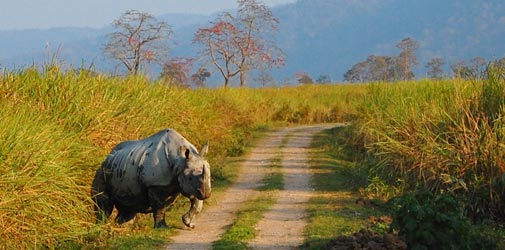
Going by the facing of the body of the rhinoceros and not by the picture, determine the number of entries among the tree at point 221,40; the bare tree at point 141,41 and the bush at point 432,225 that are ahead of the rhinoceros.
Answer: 1

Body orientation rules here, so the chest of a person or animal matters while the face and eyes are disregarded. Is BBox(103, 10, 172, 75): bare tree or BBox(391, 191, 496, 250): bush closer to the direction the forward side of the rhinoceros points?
the bush

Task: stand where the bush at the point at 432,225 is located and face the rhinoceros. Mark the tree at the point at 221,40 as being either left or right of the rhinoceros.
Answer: right

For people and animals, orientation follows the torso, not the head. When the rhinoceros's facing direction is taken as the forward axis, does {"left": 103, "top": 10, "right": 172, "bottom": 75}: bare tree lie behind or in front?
behind

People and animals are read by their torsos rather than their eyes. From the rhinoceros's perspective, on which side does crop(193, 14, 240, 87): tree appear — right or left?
on its left

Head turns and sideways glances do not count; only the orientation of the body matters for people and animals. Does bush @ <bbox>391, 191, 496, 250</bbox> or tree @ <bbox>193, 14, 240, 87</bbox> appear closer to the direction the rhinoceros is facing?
the bush

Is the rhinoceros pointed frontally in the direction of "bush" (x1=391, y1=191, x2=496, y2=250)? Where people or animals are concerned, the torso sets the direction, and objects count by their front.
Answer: yes
